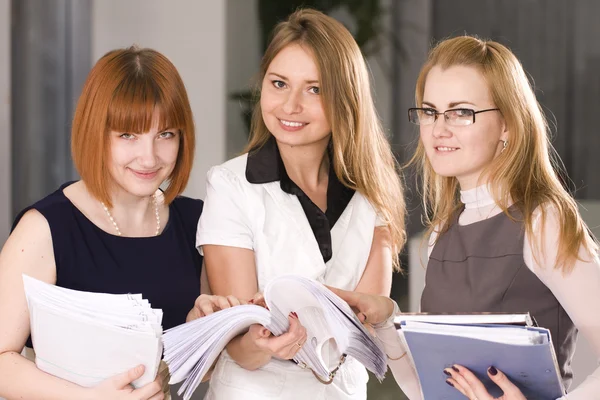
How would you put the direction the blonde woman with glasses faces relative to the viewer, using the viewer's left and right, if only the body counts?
facing the viewer and to the left of the viewer
